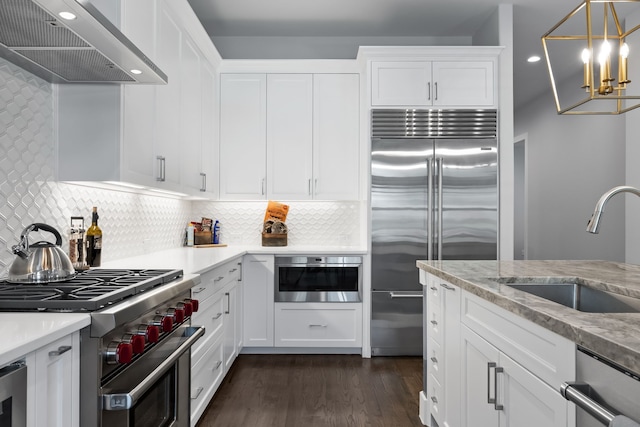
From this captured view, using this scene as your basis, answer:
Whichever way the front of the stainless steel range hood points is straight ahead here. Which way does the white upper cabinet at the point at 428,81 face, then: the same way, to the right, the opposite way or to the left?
to the right

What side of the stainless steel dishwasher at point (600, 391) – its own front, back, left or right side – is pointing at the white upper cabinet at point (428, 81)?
right

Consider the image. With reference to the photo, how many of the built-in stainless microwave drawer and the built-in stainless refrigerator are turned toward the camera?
2

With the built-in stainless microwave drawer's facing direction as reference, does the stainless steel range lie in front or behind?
in front

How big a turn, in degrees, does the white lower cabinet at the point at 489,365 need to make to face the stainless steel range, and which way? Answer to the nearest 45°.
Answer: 0° — it already faces it

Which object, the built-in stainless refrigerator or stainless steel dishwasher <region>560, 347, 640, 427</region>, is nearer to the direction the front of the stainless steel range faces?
the stainless steel dishwasher

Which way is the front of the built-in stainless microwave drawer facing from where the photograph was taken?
facing the viewer

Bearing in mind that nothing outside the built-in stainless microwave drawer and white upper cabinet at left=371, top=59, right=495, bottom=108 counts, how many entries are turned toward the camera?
2

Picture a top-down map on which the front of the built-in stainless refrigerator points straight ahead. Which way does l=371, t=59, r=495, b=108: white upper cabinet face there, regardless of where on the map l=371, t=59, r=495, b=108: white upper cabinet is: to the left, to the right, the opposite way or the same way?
the same way

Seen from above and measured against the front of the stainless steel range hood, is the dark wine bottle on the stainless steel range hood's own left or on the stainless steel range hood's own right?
on the stainless steel range hood's own left

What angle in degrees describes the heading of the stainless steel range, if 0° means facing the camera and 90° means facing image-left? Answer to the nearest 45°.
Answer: approximately 315°

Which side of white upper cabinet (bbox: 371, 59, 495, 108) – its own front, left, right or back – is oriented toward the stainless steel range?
front

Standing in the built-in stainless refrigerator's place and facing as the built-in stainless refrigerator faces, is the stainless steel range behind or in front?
in front

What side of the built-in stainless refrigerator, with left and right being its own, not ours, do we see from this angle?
front

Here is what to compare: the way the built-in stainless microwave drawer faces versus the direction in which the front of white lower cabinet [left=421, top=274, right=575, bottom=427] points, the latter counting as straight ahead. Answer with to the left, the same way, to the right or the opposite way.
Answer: to the left

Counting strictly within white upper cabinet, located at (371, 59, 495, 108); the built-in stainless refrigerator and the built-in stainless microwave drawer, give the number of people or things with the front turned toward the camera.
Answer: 3

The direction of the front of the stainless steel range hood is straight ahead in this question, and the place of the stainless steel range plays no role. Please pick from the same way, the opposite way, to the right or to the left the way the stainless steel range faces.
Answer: the same way
